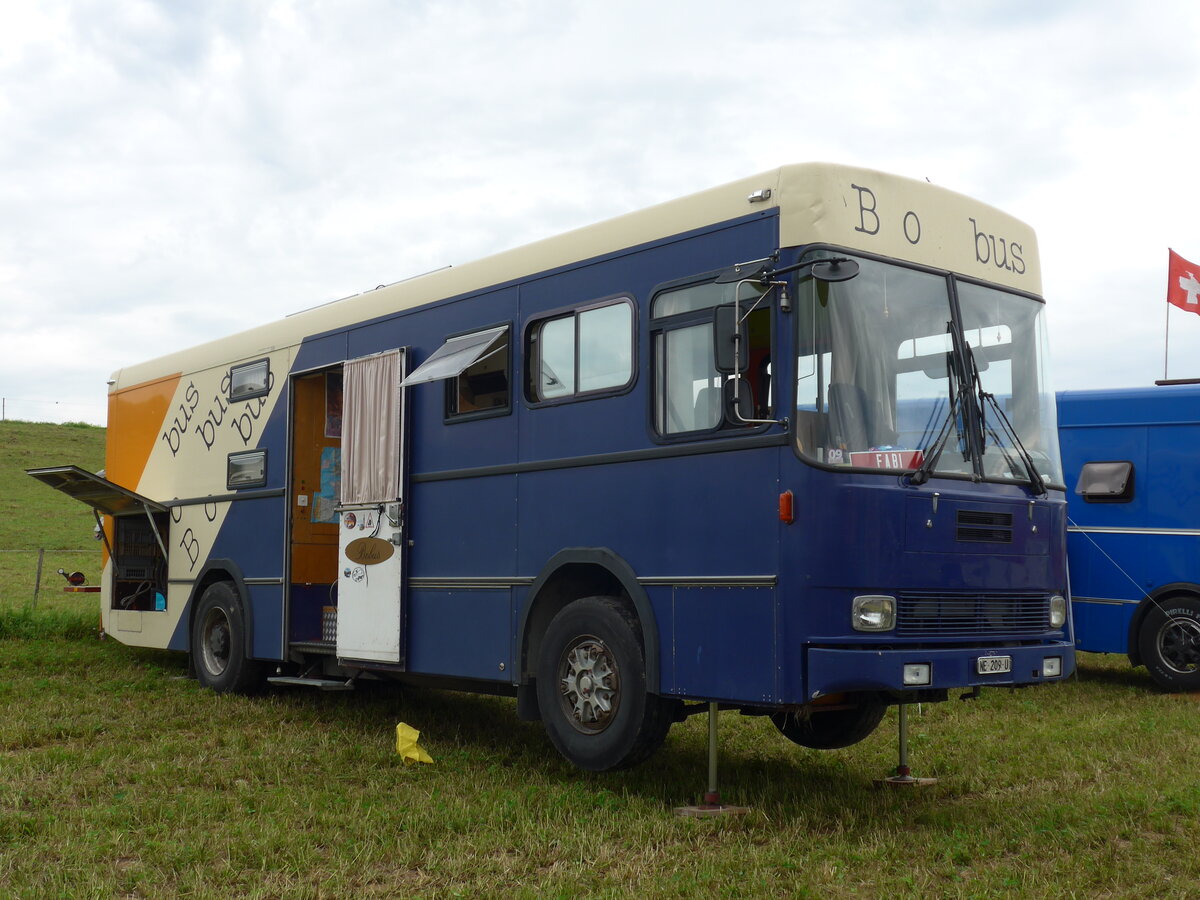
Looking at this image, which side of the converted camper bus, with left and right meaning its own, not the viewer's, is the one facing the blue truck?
left

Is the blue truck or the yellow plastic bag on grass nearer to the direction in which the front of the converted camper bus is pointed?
the blue truck

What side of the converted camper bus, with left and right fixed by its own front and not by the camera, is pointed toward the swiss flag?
left

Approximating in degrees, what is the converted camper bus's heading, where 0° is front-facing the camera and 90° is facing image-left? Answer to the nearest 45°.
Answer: approximately 315°
